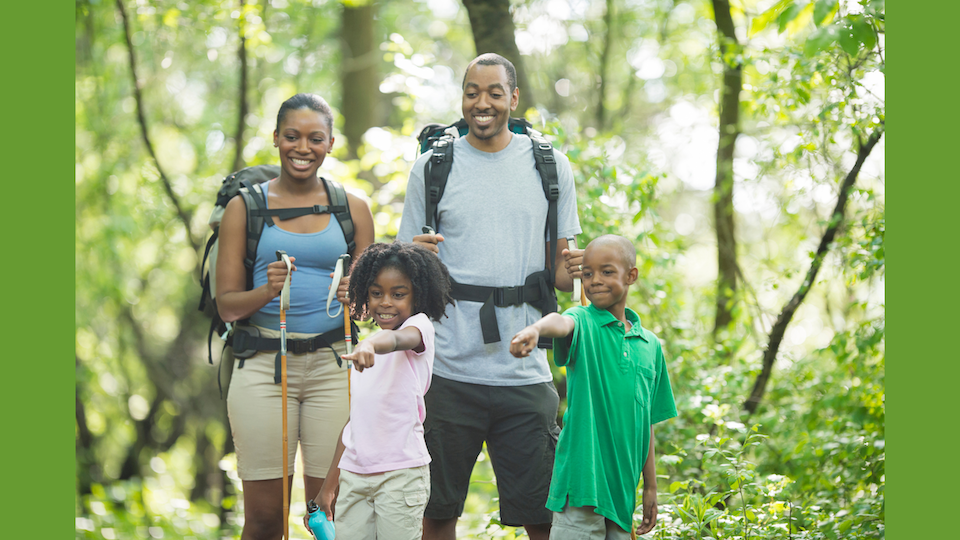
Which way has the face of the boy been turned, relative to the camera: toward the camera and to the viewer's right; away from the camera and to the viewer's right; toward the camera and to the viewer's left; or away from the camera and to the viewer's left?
toward the camera and to the viewer's left

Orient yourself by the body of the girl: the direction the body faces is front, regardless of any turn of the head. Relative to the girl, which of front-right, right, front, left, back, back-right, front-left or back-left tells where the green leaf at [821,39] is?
back-left

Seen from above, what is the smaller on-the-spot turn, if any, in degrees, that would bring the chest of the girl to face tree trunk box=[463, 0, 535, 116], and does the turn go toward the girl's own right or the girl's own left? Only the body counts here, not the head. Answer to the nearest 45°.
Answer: approximately 135° to the girl's own right

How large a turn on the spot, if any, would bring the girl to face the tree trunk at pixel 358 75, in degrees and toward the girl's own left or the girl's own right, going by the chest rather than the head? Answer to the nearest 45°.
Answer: approximately 135° to the girl's own right

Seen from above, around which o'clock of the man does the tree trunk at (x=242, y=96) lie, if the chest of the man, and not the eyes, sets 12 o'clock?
The tree trunk is roughly at 5 o'clock from the man.

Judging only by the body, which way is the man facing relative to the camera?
toward the camera

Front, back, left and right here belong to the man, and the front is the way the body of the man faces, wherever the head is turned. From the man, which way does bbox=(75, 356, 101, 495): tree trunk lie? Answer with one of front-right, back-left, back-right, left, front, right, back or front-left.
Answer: back-right

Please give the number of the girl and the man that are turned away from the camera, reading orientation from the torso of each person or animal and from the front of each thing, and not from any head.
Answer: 0

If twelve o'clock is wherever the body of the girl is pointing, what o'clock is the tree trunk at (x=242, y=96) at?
The tree trunk is roughly at 4 o'clock from the girl.

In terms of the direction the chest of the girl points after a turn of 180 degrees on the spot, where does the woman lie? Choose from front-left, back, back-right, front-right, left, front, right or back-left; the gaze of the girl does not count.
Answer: left

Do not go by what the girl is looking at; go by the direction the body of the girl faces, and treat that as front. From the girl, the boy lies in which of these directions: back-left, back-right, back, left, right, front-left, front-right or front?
back-left

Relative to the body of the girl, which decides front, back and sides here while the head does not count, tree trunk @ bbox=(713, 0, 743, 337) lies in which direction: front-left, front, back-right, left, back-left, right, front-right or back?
back

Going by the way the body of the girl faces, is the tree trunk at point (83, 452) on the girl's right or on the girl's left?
on the girl's right

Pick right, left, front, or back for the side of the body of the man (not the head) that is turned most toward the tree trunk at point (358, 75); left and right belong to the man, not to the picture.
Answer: back
